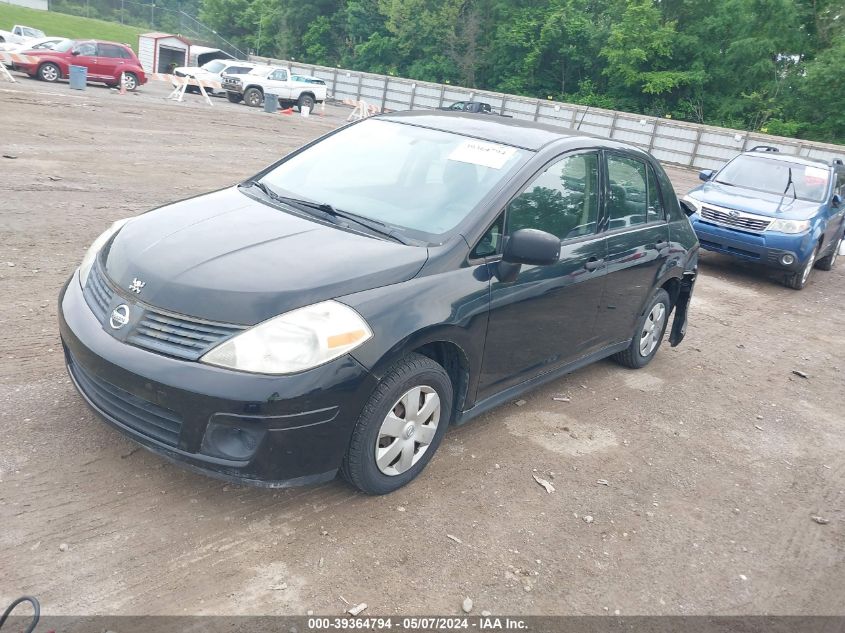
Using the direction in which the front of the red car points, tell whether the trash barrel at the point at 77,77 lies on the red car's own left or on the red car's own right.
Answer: on the red car's own left

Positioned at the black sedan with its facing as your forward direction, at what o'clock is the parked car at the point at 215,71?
The parked car is roughly at 4 o'clock from the black sedan.

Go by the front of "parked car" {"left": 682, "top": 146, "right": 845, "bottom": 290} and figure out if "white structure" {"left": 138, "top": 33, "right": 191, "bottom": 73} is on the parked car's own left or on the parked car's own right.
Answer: on the parked car's own right

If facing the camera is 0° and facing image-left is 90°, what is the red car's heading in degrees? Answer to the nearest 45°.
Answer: approximately 90°

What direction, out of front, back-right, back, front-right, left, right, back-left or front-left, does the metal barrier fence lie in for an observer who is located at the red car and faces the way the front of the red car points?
back

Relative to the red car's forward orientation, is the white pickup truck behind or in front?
behind

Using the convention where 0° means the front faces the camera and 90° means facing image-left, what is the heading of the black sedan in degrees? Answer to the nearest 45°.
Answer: approximately 45°
